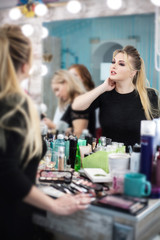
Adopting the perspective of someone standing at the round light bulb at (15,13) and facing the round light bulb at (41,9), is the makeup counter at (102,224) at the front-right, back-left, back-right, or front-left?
front-right

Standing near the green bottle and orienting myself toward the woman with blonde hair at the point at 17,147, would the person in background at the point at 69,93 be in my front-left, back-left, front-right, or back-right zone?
back-right

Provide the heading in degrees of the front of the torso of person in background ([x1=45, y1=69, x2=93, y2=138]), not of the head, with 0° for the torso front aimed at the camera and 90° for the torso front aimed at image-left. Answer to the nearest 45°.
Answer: approximately 45°

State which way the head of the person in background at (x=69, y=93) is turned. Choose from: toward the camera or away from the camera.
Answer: toward the camera

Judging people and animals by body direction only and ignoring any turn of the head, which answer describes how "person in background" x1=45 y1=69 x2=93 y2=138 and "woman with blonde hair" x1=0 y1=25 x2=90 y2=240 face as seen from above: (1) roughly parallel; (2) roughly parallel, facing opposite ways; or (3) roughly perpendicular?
roughly parallel, facing opposite ways

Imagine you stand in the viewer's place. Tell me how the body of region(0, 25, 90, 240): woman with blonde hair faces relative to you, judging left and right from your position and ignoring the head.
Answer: facing away from the viewer and to the right of the viewer

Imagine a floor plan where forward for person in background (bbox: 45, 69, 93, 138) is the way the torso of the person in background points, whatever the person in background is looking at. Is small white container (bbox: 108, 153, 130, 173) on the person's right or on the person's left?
on the person's left

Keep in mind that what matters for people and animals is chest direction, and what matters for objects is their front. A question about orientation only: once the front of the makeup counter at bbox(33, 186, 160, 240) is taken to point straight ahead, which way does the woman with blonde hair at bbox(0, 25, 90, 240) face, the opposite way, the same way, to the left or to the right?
the opposite way

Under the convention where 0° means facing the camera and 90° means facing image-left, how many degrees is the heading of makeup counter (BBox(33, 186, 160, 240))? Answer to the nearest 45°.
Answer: approximately 45°

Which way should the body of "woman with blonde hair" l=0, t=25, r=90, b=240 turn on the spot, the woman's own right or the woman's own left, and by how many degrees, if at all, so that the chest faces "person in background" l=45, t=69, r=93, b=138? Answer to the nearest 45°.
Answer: approximately 45° to the woman's own left

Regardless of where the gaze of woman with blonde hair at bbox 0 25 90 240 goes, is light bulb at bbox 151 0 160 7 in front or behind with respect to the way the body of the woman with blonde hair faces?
in front

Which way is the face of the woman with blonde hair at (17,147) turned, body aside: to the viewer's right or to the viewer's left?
to the viewer's right
